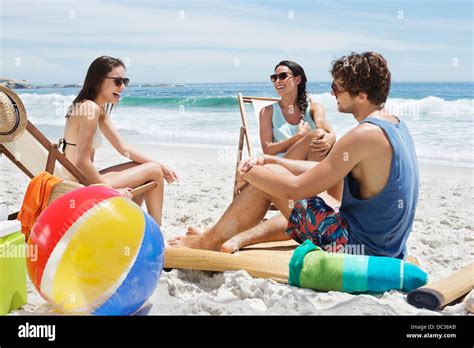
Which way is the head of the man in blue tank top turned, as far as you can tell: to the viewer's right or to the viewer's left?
to the viewer's left

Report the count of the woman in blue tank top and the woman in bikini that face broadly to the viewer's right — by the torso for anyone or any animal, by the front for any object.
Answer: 1

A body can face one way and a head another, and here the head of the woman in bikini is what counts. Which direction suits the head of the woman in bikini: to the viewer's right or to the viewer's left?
to the viewer's right

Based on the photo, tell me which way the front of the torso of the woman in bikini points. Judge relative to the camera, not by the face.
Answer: to the viewer's right

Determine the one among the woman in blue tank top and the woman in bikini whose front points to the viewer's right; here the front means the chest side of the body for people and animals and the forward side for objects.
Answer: the woman in bikini

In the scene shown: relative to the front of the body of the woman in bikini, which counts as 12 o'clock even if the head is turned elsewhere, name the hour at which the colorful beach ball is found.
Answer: The colorful beach ball is roughly at 3 o'clock from the woman in bikini.

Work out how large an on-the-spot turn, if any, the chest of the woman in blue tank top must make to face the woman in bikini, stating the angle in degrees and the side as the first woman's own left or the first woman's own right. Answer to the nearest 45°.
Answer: approximately 45° to the first woman's own right

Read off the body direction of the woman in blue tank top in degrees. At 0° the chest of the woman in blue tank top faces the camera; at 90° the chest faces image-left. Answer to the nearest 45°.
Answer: approximately 0°

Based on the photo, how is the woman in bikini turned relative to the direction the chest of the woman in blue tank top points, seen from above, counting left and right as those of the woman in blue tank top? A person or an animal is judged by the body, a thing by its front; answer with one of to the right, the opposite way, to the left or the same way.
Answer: to the left
